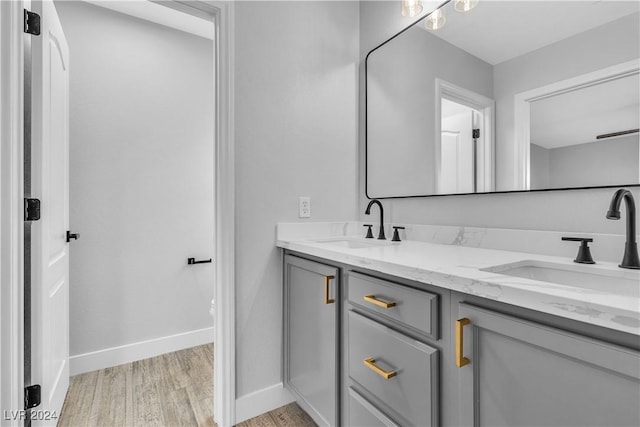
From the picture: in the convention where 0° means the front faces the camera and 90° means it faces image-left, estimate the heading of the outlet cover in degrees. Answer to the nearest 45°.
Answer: approximately 315°

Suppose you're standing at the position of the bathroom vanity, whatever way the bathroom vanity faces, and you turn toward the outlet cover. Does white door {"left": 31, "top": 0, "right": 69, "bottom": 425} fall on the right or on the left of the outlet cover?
left

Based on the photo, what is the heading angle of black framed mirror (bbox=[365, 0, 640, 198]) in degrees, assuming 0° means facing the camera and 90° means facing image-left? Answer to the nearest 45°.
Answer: approximately 45°

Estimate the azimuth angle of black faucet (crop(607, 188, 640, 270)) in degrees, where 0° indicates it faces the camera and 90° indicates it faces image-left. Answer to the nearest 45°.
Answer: approximately 45°
